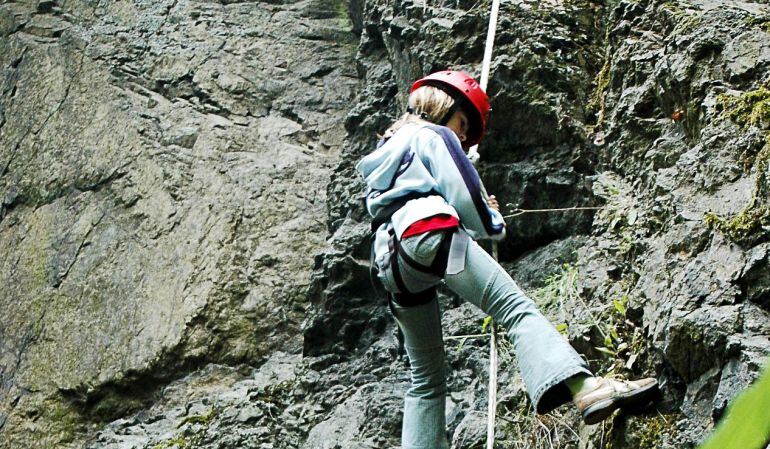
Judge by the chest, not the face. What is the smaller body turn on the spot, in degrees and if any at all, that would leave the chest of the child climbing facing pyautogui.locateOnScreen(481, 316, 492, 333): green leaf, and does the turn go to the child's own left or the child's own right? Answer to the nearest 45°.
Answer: approximately 45° to the child's own left

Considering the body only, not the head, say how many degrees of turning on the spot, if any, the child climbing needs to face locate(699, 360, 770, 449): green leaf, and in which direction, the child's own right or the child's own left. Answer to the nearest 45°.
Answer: approximately 135° to the child's own right

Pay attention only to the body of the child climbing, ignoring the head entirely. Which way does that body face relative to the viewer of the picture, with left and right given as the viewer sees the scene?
facing away from the viewer and to the right of the viewer
